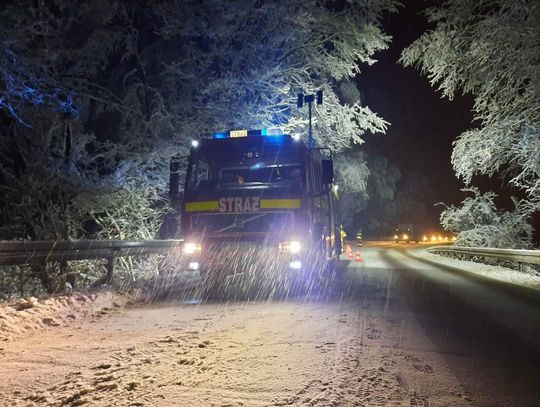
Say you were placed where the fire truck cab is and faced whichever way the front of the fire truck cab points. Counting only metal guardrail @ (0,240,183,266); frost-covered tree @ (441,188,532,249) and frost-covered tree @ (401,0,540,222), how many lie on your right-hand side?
1

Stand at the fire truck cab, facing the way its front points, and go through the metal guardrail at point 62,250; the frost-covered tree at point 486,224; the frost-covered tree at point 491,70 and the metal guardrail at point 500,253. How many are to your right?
1

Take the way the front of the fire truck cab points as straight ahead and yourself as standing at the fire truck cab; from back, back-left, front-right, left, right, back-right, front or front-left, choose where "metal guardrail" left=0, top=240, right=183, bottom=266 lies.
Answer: right

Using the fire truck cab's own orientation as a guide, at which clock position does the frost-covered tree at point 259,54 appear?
The frost-covered tree is roughly at 6 o'clock from the fire truck cab.

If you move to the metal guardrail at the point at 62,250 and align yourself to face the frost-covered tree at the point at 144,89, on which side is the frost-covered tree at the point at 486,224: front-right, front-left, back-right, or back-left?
front-right

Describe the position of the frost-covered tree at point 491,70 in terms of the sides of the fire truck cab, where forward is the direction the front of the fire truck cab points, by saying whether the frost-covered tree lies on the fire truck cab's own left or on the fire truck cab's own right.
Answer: on the fire truck cab's own left

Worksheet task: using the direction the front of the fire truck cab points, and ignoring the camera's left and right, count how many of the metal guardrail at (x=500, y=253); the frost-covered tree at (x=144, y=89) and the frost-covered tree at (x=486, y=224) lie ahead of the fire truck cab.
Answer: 0

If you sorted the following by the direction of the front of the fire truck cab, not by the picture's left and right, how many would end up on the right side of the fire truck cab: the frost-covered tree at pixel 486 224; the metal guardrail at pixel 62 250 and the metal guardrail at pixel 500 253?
1

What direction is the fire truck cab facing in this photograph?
toward the camera

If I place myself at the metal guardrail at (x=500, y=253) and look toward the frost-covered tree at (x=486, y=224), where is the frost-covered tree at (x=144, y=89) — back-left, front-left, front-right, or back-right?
back-left

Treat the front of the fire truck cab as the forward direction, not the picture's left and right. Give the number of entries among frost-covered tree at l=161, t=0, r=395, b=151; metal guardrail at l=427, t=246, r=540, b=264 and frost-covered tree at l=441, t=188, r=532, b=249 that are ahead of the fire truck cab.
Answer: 0

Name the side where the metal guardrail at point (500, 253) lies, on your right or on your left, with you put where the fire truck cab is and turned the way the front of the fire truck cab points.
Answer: on your left
